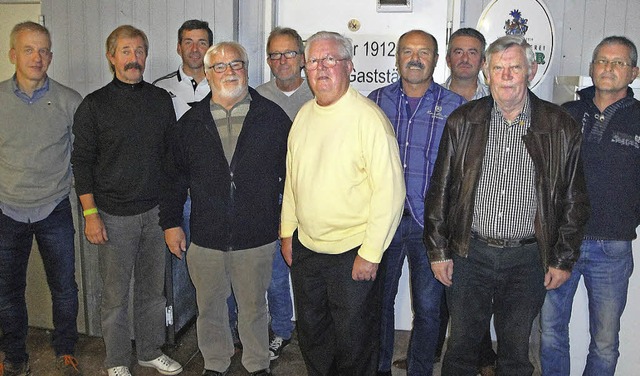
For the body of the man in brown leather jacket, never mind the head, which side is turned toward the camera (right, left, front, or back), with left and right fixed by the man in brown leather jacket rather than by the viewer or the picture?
front

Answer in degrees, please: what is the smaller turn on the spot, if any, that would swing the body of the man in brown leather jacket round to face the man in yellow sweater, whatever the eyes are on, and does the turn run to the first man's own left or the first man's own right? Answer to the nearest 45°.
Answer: approximately 90° to the first man's own right

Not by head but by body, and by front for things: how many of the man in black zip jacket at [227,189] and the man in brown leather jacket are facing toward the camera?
2

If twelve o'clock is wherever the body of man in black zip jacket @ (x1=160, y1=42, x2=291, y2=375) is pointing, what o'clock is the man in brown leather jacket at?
The man in brown leather jacket is roughly at 10 o'clock from the man in black zip jacket.

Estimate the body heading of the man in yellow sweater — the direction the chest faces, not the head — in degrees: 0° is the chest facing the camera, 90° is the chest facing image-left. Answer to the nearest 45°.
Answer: approximately 45°

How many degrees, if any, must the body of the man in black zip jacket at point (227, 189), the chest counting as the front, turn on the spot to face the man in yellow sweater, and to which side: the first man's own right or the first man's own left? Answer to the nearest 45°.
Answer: approximately 45° to the first man's own left

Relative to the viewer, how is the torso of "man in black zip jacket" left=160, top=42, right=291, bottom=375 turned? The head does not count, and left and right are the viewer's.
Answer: facing the viewer

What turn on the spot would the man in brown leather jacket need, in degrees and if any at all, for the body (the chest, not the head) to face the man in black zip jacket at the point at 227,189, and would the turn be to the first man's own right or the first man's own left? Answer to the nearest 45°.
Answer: approximately 90° to the first man's own right
